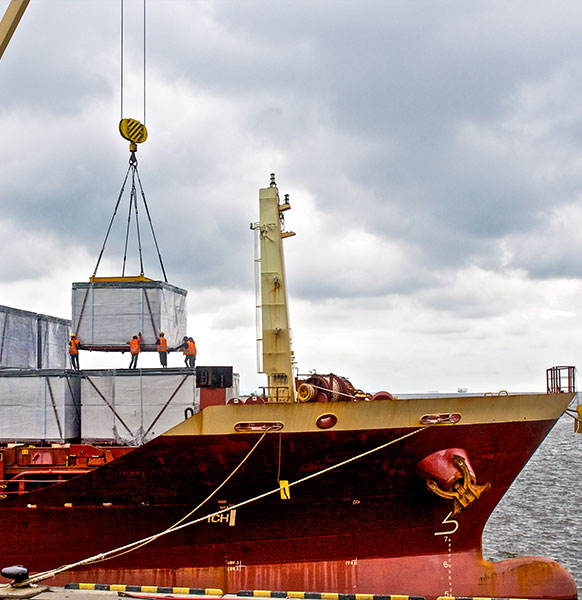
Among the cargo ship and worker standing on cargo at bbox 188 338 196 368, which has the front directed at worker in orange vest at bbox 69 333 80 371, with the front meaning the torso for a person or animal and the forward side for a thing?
the worker standing on cargo

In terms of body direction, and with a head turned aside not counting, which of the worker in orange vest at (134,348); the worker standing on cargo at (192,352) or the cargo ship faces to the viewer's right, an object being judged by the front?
the cargo ship

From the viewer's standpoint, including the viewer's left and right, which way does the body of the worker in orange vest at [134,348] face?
facing away from the viewer

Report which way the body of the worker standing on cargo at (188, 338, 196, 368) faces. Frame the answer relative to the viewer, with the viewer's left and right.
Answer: facing to the left of the viewer

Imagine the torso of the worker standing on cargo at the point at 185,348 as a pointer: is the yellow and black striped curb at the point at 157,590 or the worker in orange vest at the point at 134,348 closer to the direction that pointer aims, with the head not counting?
the worker in orange vest

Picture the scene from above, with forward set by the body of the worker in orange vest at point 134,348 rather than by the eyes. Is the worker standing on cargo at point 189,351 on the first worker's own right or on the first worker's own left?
on the first worker's own right

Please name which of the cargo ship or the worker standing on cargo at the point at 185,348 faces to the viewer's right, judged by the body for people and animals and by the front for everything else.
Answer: the cargo ship

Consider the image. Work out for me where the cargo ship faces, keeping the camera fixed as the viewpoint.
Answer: facing to the right of the viewer

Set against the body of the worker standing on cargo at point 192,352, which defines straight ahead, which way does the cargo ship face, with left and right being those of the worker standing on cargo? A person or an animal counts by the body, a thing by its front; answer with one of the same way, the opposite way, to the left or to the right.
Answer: the opposite way

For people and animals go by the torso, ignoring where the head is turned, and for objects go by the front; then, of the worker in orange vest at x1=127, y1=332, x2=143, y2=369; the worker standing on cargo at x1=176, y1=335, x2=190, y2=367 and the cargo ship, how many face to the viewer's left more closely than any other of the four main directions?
1

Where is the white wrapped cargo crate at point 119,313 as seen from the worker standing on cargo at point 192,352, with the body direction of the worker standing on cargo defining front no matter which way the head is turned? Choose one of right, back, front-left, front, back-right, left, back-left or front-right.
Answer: front

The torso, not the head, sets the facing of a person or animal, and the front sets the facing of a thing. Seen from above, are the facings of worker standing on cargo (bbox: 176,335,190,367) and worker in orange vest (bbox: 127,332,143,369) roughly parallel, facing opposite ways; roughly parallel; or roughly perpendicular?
roughly perpendicular

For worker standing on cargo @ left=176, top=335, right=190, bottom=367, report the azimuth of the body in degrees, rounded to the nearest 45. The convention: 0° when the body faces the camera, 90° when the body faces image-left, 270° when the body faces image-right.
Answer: approximately 90°
